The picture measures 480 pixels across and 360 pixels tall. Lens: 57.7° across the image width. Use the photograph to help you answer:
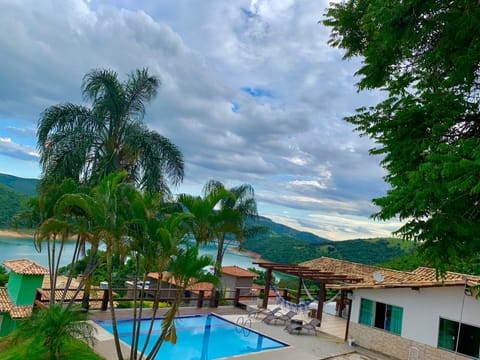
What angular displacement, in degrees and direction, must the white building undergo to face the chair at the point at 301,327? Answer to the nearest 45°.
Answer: approximately 45° to its right

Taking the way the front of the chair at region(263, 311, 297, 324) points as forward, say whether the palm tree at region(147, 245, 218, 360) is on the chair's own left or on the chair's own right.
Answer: on the chair's own left

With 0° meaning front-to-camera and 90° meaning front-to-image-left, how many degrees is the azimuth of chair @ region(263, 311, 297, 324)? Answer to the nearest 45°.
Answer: approximately 90°

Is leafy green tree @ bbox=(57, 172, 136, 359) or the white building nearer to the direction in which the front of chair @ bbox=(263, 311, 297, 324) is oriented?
the leafy green tree

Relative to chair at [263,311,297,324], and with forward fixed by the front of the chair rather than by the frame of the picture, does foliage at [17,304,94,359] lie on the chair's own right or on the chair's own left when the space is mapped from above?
on the chair's own left

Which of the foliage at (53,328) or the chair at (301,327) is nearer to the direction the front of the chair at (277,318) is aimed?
the foliage

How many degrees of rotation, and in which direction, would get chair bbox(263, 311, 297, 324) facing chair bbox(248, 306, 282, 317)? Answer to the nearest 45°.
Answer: approximately 45° to its right

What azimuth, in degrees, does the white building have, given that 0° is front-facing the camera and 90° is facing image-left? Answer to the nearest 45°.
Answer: approximately 45°

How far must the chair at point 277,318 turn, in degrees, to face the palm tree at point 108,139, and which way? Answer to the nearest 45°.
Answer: approximately 45° to its left
